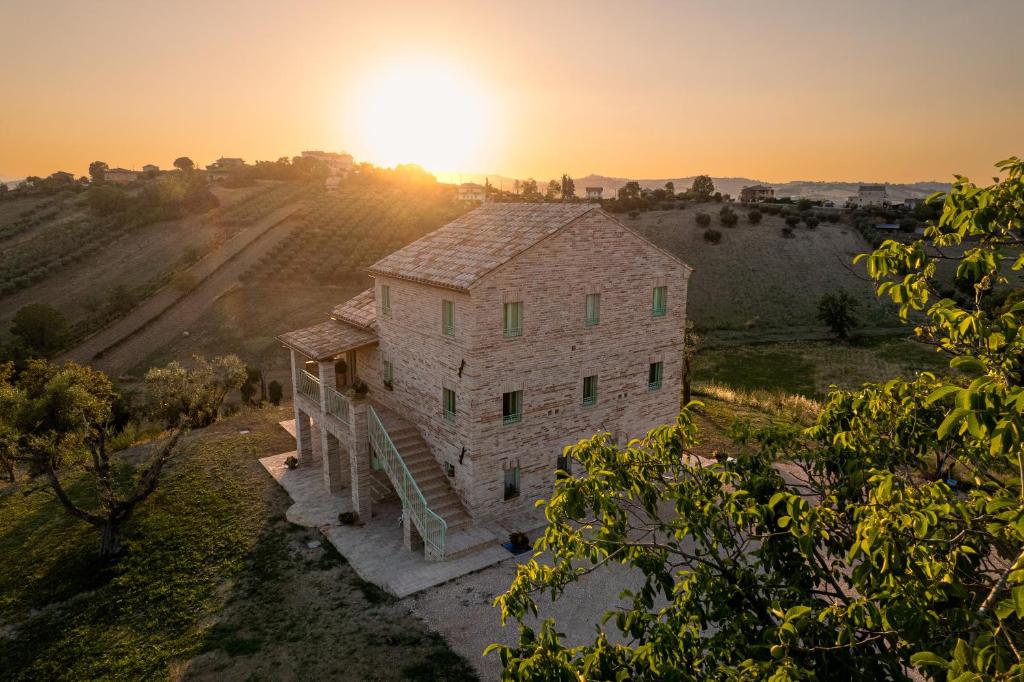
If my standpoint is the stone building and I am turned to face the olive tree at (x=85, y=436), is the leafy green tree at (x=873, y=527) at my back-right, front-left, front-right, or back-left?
back-left

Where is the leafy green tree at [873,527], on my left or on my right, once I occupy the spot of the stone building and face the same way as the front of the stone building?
on my left

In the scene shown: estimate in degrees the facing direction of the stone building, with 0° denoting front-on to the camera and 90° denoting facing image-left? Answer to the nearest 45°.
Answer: approximately 45°

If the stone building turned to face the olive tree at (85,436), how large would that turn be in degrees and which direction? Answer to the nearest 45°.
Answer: approximately 45° to its right
